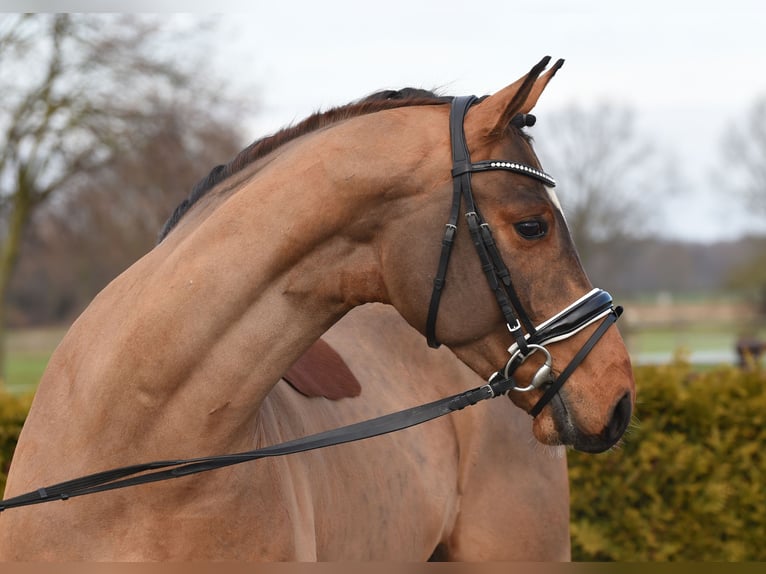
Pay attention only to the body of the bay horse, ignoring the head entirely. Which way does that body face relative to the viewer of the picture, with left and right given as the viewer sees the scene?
facing the viewer and to the left of the viewer

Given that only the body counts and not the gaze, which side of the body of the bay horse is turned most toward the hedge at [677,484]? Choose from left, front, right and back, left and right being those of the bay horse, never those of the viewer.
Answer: back
